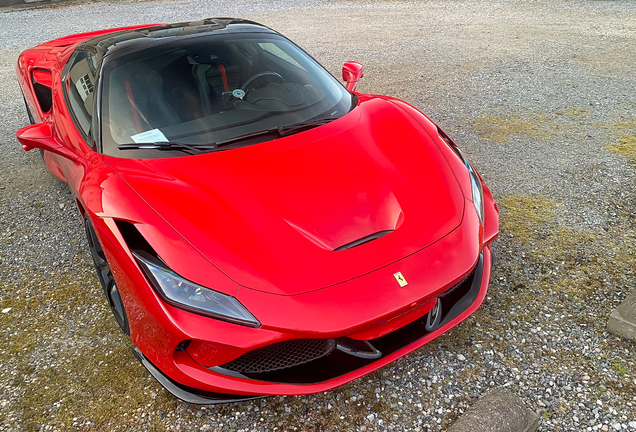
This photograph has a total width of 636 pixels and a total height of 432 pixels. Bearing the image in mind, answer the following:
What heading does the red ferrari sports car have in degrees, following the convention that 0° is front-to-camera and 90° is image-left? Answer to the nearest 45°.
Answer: approximately 315°
